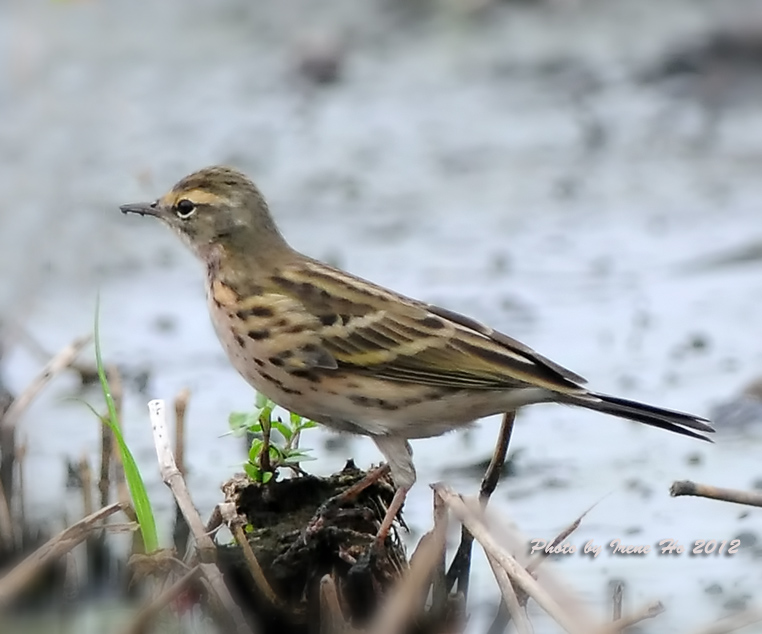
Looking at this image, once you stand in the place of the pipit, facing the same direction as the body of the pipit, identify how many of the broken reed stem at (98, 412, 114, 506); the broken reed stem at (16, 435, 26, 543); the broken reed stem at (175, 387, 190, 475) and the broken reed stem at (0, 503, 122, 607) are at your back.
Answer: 0

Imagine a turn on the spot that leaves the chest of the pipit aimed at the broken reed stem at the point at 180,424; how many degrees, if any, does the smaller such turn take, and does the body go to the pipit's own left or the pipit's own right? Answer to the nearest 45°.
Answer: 0° — it already faces it

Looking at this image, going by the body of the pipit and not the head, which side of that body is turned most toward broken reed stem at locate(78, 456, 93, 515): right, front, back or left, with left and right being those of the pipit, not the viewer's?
front

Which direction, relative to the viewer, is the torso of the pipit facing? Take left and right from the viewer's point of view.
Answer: facing to the left of the viewer

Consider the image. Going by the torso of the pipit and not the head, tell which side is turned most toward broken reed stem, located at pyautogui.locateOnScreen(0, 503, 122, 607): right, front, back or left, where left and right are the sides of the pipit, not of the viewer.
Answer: front

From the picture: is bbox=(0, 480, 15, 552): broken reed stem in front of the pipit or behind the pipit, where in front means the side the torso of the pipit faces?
in front

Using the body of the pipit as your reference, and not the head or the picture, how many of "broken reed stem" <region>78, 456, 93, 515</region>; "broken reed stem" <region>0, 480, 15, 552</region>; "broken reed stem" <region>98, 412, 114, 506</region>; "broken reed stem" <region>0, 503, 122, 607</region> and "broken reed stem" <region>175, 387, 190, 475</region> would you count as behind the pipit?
0

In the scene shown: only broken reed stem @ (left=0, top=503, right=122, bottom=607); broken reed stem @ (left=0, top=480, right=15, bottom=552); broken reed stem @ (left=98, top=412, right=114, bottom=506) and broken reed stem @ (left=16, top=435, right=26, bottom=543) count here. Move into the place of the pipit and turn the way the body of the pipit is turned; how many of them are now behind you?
0

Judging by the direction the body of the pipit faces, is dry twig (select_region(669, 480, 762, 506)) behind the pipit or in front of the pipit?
behind
